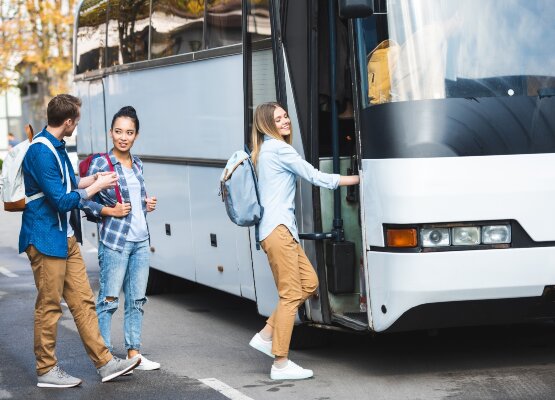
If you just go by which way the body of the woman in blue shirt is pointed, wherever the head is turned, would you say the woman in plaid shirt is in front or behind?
behind

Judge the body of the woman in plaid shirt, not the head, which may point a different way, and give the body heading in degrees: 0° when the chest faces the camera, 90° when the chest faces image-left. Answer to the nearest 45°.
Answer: approximately 315°

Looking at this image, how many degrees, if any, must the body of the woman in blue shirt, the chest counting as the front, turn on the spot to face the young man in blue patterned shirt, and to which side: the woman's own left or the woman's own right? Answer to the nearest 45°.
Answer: approximately 180°

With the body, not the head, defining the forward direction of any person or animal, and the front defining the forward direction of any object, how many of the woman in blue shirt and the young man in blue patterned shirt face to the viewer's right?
2

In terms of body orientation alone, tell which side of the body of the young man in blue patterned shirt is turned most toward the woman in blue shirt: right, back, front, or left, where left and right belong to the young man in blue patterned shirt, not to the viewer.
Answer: front

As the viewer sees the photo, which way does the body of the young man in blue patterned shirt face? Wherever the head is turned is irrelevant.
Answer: to the viewer's right

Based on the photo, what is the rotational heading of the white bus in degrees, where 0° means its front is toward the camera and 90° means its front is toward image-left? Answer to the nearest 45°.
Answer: approximately 315°

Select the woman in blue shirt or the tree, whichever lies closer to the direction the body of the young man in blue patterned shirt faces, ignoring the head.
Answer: the woman in blue shirt

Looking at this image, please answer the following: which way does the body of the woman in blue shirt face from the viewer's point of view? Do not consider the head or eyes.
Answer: to the viewer's right

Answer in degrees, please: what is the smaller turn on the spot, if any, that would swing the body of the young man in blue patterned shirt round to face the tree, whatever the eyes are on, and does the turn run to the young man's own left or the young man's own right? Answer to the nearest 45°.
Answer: approximately 90° to the young man's own left
